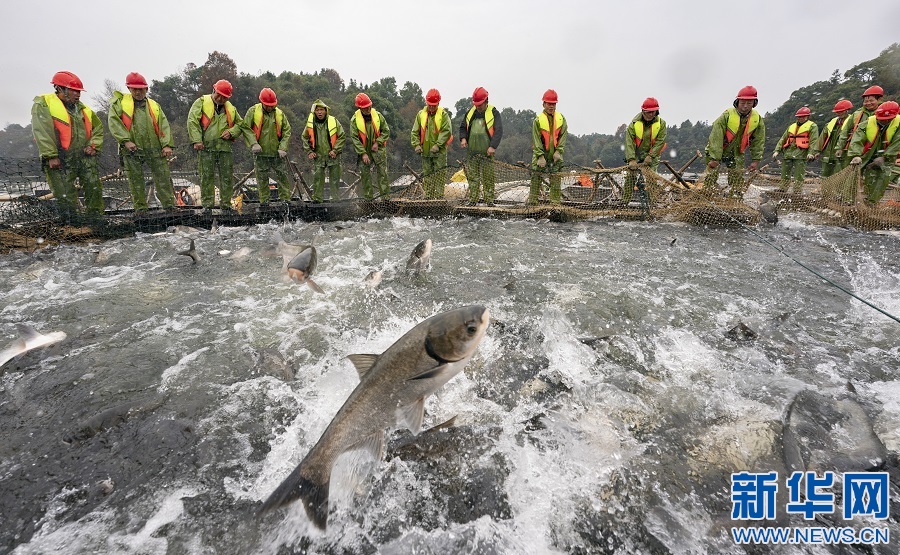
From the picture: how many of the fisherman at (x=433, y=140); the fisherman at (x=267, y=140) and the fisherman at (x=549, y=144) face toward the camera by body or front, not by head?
3

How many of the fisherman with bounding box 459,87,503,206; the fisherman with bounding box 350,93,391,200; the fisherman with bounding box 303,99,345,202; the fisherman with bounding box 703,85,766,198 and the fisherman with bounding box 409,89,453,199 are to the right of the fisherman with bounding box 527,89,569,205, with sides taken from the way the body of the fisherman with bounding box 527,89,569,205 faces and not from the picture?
4

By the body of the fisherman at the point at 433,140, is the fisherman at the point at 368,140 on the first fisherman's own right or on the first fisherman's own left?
on the first fisherman's own right

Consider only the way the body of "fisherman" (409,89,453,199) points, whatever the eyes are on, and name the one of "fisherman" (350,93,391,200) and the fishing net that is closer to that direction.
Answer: the fishing net

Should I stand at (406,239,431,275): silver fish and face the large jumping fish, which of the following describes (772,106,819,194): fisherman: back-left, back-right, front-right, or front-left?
back-left

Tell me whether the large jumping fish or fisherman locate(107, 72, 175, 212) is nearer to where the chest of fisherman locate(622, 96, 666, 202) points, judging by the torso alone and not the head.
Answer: the large jumping fish

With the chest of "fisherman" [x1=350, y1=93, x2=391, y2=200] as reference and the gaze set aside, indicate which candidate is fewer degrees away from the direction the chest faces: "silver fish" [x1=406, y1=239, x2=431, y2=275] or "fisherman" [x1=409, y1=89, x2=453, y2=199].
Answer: the silver fish
